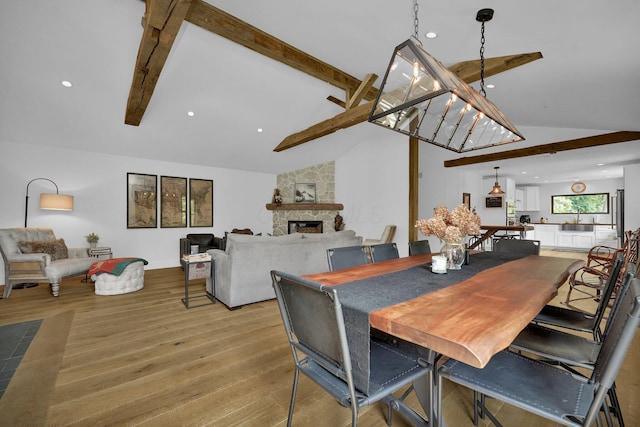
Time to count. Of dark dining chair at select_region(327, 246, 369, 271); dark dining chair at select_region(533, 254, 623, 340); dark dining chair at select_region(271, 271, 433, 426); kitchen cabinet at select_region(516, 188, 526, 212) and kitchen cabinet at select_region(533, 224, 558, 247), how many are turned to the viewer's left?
1

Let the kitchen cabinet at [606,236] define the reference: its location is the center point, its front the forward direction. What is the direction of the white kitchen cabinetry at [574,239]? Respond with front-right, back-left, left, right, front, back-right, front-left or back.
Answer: right

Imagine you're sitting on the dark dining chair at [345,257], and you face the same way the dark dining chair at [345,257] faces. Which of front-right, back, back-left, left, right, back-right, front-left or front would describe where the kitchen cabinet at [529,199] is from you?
left

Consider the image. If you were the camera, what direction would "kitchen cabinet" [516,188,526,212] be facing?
facing the viewer

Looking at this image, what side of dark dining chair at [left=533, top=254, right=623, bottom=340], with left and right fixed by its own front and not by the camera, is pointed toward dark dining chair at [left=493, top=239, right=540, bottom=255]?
right

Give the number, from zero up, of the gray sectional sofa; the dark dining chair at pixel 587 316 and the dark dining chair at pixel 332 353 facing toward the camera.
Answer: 0

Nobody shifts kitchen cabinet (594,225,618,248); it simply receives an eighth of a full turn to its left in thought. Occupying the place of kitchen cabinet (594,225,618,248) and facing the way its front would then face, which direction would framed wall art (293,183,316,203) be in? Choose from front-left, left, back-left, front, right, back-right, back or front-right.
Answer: right

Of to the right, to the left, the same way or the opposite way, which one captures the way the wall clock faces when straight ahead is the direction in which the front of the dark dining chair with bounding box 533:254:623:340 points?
to the left

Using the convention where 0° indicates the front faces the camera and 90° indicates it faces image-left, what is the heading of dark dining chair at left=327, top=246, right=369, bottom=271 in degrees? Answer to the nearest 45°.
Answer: approximately 315°

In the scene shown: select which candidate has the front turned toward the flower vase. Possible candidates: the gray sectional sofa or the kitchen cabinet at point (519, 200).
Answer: the kitchen cabinet

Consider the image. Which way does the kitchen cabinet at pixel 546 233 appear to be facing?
toward the camera

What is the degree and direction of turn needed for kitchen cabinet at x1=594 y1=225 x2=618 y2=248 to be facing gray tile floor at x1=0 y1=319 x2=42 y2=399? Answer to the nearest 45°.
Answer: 0° — it already faces it

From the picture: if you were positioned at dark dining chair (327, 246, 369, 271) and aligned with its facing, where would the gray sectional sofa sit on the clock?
The gray sectional sofa is roughly at 6 o'clock from the dark dining chair.

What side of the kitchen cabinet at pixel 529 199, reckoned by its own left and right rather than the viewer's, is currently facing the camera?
front

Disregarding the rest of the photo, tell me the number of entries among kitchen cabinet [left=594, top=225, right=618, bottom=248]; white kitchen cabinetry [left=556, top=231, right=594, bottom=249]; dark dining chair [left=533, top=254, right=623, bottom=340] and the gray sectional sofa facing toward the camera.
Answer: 2

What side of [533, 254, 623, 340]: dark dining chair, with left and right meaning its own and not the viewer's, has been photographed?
left
